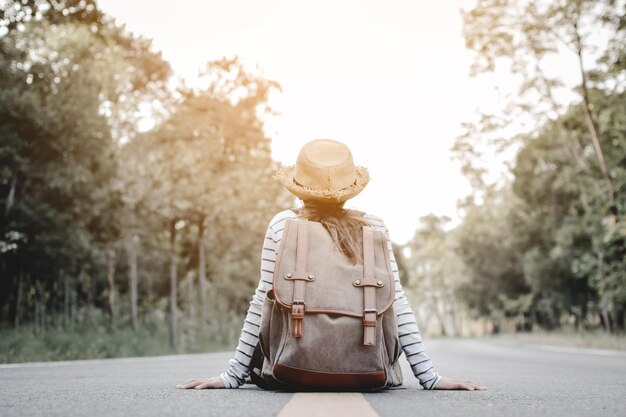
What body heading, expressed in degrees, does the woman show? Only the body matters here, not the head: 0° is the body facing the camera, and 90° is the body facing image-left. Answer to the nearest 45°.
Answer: approximately 180°

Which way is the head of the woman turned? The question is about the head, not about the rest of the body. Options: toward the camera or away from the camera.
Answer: away from the camera

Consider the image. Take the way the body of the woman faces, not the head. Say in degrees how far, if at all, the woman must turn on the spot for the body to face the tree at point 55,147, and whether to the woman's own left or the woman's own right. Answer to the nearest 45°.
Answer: approximately 45° to the woman's own left
